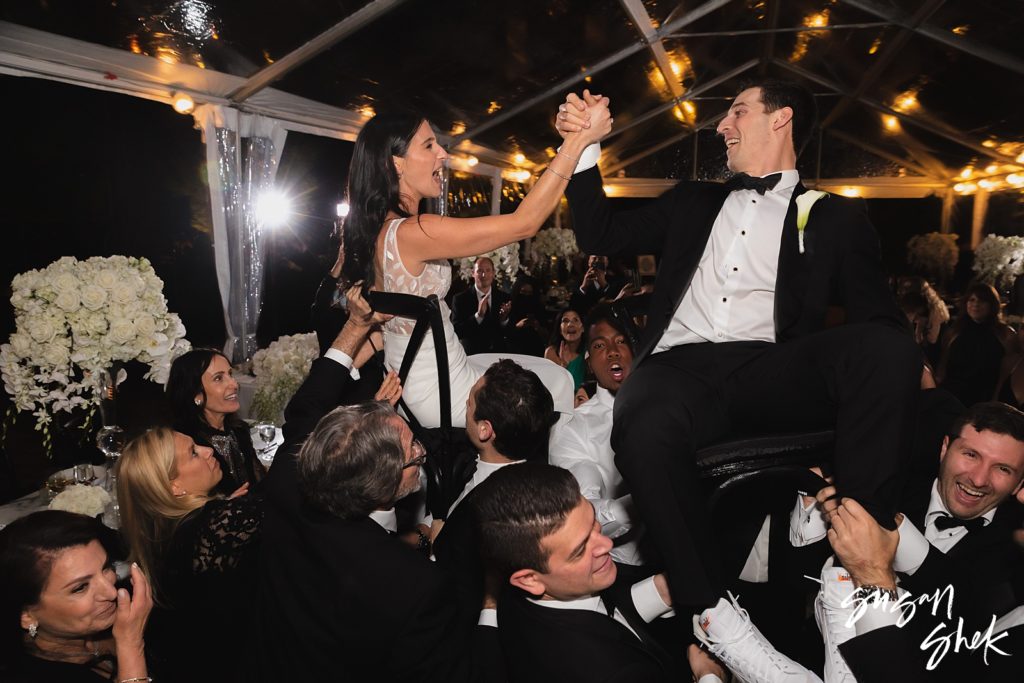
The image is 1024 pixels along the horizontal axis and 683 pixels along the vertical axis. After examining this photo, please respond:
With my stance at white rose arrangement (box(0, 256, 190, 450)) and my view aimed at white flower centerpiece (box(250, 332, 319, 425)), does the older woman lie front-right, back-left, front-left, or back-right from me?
back-right

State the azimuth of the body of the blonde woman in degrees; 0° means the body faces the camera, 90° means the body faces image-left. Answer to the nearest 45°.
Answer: approximately 225°

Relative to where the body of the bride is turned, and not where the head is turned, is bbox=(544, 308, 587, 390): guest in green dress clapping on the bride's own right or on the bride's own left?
on the bride's own left

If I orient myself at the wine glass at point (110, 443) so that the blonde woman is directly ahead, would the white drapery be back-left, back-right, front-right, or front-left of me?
back-left

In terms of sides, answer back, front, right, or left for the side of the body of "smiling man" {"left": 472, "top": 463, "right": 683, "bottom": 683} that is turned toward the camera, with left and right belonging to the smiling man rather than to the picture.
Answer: right

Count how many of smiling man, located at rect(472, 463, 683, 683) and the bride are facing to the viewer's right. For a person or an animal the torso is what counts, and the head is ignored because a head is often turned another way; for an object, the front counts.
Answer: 2

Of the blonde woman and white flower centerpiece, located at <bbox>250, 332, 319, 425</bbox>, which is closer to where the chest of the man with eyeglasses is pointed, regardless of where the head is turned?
the white flower centerpiece

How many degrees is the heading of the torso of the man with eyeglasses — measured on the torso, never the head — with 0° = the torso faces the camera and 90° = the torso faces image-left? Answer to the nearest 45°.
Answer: approximately 225°

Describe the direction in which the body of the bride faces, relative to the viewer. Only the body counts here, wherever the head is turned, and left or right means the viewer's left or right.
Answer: facing to the right of the viewer

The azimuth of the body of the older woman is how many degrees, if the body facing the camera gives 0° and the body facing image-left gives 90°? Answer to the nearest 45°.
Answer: approximately 315°
